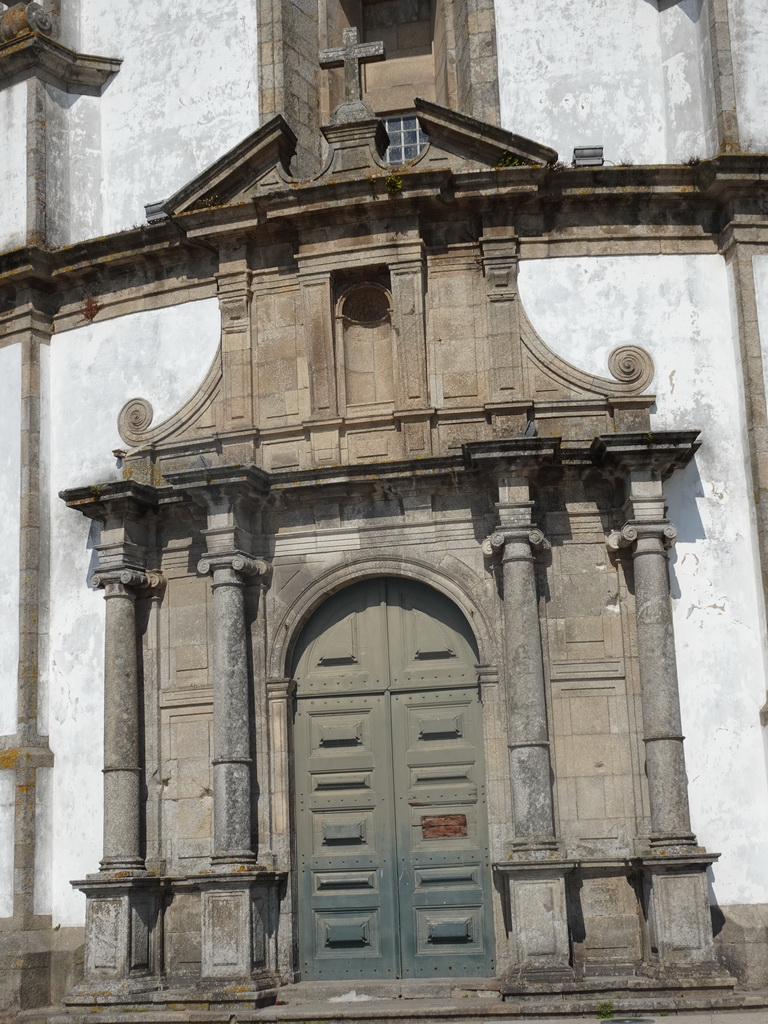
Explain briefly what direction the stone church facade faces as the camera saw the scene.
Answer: facing the viewer
